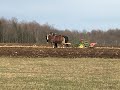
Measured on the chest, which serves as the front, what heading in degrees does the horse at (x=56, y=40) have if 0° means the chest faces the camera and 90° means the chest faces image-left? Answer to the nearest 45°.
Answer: approximately 90°
